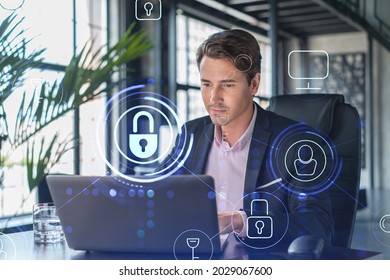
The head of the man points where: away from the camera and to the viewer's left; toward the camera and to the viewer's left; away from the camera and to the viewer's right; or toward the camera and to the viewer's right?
toward the camera and to the viewer's left

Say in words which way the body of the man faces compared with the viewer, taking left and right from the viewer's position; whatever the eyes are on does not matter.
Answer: facing the viewer and to the left of the viewer
